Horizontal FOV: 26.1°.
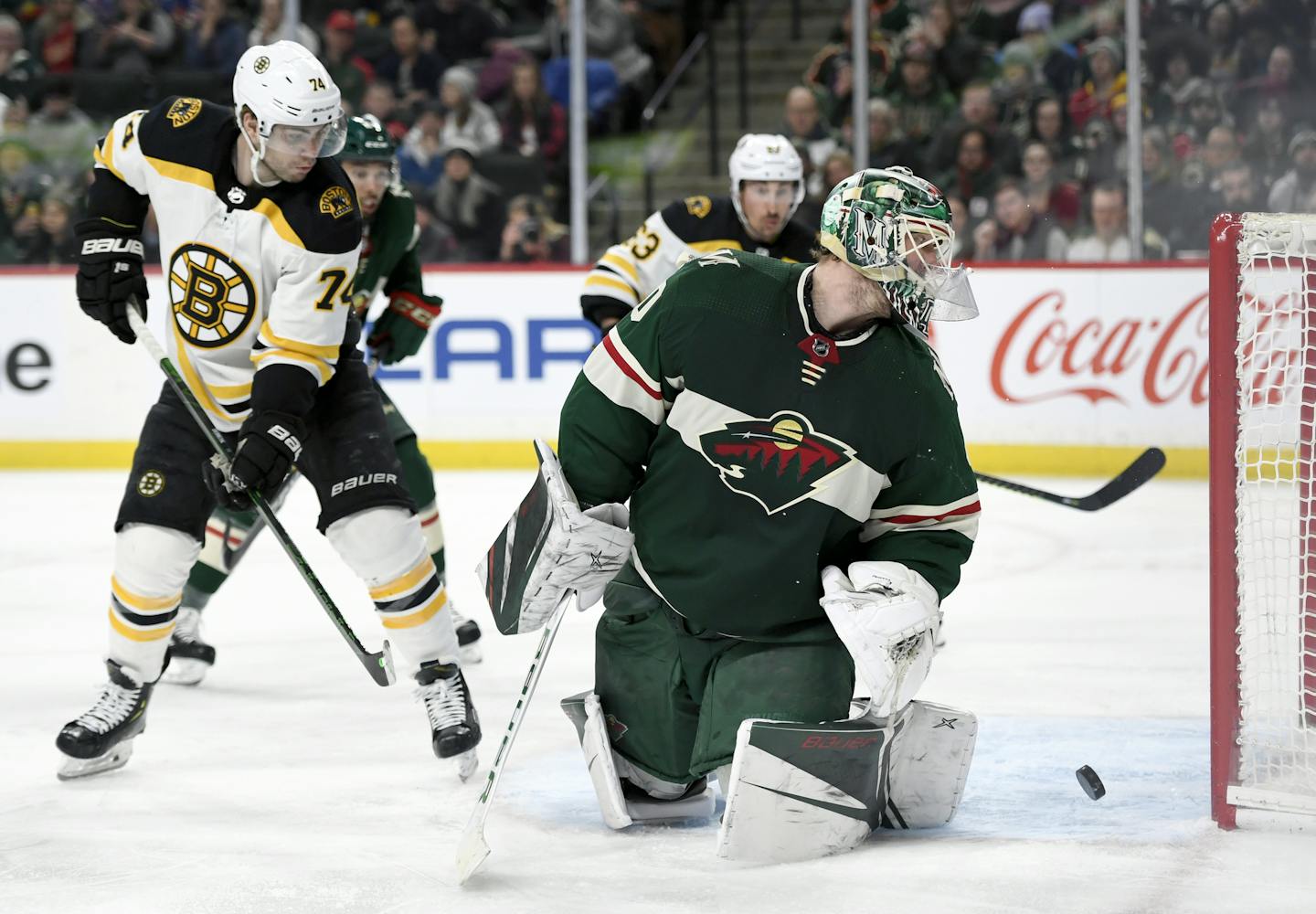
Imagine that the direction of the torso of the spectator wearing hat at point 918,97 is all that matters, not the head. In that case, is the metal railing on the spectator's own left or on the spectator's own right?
on the spectator's own right

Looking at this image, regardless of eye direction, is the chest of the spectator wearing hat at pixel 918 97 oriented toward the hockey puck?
yes

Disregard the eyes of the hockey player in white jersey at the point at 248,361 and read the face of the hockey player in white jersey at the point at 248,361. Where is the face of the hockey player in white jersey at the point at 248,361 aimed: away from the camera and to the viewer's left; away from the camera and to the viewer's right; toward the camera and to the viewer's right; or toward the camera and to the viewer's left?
toward the camera and to the viewer's right

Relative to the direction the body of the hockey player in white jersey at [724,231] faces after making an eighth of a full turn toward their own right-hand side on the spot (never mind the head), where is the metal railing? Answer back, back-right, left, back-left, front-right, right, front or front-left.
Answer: back

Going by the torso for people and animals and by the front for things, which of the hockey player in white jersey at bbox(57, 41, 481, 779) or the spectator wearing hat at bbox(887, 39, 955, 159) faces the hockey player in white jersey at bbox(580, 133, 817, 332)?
the spectator wearing hat

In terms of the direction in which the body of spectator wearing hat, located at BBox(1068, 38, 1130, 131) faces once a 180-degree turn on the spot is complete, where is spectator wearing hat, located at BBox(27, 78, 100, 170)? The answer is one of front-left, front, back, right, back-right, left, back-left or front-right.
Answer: left

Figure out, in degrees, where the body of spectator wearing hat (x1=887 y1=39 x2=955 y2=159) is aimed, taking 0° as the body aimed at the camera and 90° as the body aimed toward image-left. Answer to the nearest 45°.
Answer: approximately 0°

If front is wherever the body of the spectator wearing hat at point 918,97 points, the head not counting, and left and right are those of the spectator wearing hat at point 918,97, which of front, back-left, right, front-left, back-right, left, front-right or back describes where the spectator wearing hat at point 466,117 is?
right

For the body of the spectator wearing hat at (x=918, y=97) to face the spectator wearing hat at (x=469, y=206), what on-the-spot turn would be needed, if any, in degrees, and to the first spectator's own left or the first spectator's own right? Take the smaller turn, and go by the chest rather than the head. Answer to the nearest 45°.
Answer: approximately 90° to the first spectator's own right

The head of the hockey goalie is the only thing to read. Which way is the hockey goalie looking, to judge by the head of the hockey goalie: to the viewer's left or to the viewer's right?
to the viewer's right

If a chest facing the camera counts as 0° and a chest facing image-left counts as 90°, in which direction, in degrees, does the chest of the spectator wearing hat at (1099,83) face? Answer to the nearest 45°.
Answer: approximately 0°
